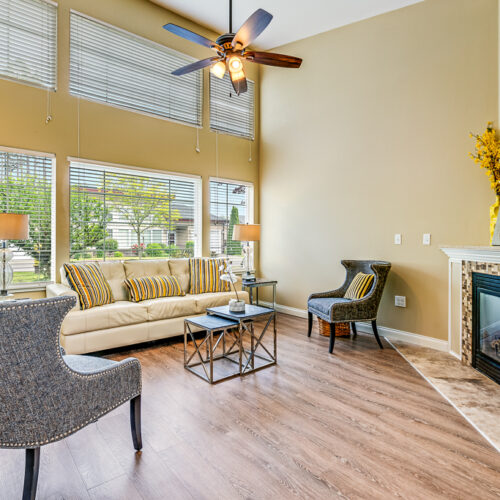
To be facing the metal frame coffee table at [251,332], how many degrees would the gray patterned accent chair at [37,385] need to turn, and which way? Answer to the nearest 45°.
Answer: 0° — it already faces it

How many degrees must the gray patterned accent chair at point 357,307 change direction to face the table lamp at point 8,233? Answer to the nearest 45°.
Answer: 0° — it already faces it

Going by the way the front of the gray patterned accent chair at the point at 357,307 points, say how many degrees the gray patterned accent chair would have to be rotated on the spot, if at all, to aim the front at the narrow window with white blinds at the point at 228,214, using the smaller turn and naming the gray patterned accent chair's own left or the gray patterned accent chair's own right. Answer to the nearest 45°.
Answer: approximately 90° to the gray patterned accent chair's own right

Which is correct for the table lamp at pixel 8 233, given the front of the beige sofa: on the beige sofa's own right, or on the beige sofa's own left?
on the beige sofa's own right

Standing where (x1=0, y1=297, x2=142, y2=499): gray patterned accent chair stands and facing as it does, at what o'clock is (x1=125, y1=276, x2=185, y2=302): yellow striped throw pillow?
The yellow striped throw pillow is roughly at 11 o'clock from the gray patterned accent chair.

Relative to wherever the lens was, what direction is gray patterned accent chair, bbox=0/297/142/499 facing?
facing away from the viewer and to the right of the viewer

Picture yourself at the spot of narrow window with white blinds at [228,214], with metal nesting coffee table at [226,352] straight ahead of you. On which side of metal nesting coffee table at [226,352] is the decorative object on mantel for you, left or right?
left

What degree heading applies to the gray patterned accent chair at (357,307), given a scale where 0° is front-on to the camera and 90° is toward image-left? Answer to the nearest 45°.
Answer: approximately 45°
